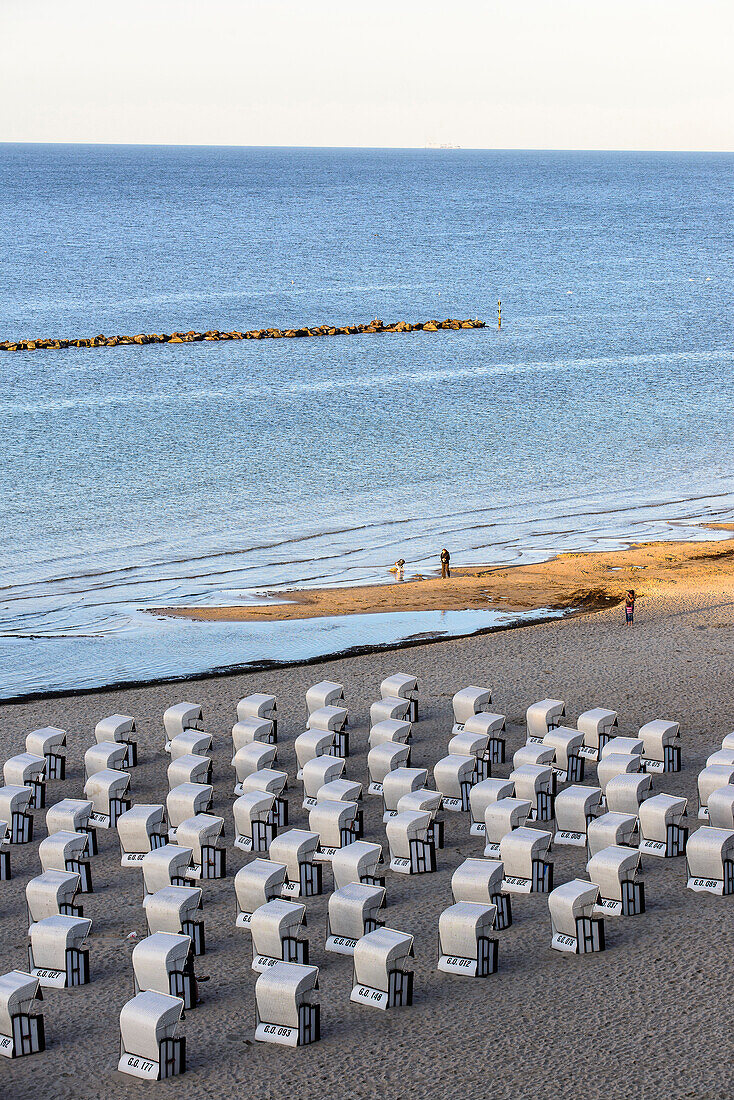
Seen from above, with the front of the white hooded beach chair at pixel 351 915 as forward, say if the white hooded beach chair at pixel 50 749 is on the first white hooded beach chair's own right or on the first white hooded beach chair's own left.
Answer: on the first white hooded beach chair's own left

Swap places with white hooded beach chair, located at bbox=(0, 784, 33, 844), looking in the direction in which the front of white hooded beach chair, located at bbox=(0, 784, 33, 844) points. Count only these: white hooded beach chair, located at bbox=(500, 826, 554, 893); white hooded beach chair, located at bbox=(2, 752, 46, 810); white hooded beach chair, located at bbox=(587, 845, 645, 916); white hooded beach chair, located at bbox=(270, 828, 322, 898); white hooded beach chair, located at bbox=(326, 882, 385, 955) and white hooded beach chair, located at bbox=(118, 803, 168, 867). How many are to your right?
5

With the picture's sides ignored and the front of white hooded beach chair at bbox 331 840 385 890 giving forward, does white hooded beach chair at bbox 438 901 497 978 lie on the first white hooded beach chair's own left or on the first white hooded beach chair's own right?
on the first white hooded beach chair's own right

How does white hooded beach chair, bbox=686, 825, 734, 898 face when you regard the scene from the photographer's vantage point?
facing away from the viewer and to the right of the viewer

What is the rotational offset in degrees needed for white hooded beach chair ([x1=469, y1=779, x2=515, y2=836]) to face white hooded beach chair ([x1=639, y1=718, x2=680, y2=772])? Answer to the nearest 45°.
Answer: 0° — it already faces it

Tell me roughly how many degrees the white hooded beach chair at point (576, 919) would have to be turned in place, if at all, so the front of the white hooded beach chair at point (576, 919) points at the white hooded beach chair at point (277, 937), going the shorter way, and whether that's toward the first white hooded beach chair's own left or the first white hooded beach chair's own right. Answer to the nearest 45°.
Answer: approximately 135° to the first white hooded beach chair's own left

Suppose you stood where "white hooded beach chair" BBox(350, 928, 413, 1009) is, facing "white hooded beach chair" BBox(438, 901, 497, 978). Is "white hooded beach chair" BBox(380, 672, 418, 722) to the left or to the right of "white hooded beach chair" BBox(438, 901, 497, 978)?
left
